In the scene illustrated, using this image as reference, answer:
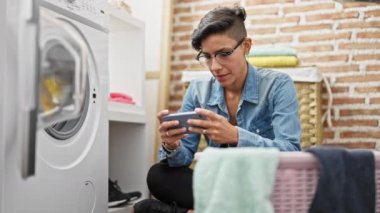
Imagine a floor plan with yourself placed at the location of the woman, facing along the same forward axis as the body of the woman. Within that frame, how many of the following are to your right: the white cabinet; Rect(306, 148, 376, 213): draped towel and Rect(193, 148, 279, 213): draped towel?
1

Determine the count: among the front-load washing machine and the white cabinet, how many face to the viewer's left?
0

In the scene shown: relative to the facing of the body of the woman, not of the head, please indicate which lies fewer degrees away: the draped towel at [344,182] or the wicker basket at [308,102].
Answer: the draped towel

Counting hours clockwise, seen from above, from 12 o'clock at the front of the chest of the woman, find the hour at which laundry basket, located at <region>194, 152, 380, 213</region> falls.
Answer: The laundry basket is roughly at 10 o'clock from the woman.

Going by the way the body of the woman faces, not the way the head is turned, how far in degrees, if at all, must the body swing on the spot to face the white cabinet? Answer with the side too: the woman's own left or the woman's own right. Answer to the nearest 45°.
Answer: approximately 90° to the woman's own right

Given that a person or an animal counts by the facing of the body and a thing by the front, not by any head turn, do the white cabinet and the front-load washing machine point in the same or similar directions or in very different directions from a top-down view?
same or similar directions

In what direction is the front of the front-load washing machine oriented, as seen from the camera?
facing the viewer and to the right of the viewer

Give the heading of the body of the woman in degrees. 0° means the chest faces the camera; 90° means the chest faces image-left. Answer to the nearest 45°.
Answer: approximately 45°

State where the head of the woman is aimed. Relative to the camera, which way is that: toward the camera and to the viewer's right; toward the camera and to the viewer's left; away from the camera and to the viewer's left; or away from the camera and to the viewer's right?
toward the camera and to the viewer's left
